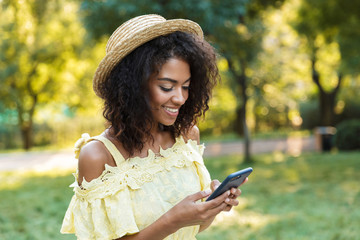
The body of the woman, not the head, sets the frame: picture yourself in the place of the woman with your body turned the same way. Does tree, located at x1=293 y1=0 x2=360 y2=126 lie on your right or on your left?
on your left

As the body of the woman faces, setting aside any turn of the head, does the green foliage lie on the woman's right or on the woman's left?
on the woman's left

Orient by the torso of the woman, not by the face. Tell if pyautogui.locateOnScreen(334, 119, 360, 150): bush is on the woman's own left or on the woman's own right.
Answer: on the woman's own left

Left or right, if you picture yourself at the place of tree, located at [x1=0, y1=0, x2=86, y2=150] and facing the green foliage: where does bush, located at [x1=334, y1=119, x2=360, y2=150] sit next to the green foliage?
right

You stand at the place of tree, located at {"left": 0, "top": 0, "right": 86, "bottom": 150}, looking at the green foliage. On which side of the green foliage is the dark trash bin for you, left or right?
right
